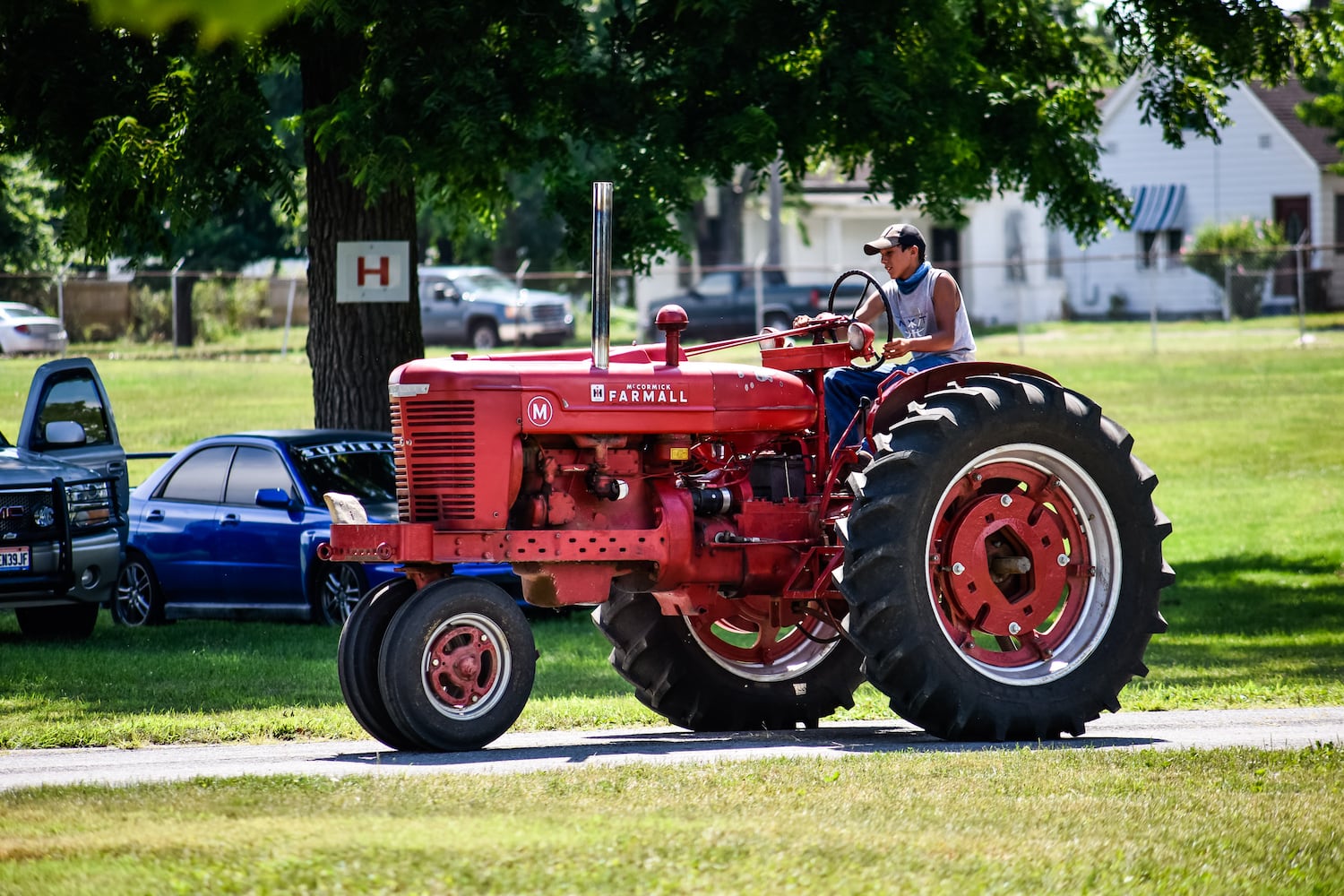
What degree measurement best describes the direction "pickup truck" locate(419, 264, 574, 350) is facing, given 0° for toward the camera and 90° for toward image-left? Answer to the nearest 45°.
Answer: approximately 315°

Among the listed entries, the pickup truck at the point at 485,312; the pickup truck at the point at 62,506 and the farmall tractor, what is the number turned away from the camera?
0

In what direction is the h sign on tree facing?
toward the camera

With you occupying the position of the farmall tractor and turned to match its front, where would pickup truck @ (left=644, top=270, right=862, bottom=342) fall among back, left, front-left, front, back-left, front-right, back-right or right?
back-right

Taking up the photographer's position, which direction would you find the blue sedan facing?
facing the viewer and to the right of the viewer

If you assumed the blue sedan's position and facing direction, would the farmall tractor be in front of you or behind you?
in front

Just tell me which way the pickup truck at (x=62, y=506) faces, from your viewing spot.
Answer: facing the viewer and to the left of the viewer

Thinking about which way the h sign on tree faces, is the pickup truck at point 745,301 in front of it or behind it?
behind

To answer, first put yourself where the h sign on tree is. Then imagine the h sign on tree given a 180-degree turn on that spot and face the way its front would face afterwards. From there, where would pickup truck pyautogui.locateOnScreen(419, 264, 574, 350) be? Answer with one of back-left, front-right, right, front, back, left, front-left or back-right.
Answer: front
